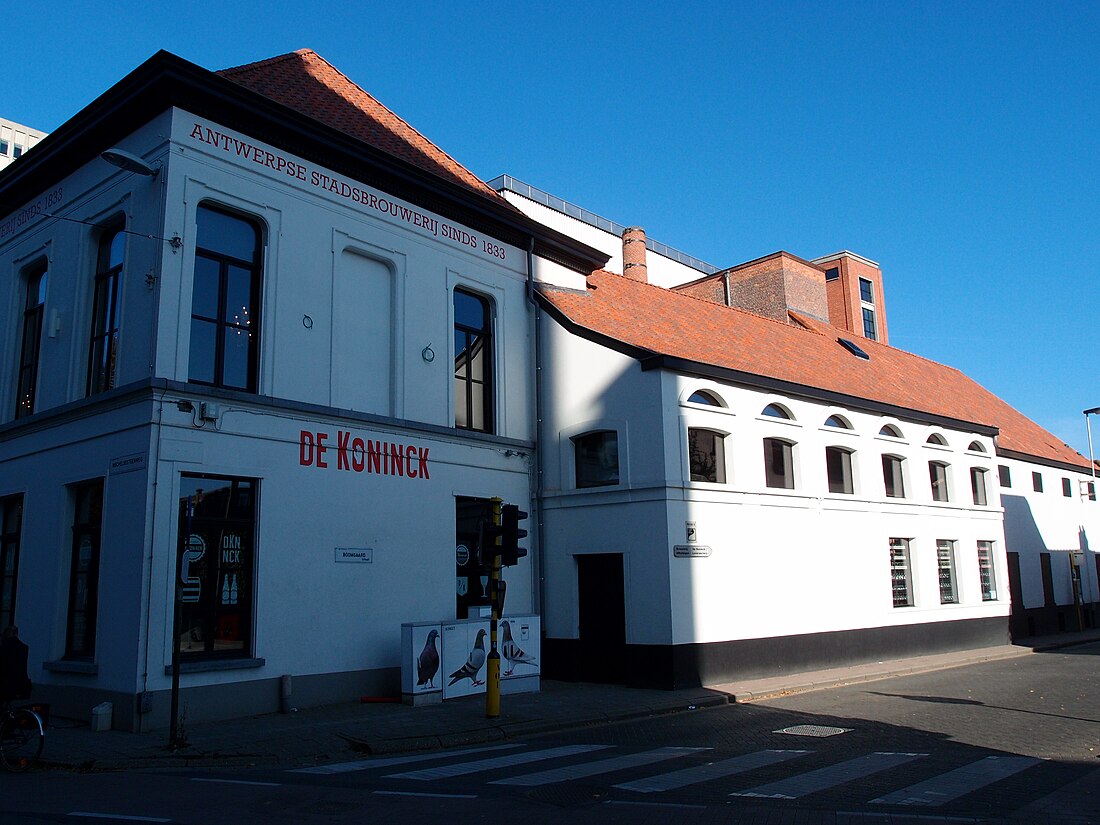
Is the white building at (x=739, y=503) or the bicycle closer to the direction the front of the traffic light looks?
the white building

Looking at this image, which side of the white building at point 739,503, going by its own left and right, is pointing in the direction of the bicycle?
right

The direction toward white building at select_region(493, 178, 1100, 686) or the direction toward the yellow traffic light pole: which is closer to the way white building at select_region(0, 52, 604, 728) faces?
the yellow traffic light pole

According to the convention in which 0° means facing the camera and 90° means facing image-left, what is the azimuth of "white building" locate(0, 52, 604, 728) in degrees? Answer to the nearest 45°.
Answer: approximately 315°

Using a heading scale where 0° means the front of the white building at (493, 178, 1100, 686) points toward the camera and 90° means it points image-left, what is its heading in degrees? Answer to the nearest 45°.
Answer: approximately 315°

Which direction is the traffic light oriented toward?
to the viewer's right

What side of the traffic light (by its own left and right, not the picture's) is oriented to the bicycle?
back

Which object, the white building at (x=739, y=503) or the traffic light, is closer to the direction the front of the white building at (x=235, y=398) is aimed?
the traffic light

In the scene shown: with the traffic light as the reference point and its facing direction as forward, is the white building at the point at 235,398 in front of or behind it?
behind

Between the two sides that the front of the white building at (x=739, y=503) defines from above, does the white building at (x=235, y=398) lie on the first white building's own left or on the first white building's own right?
on the first white building's own right
